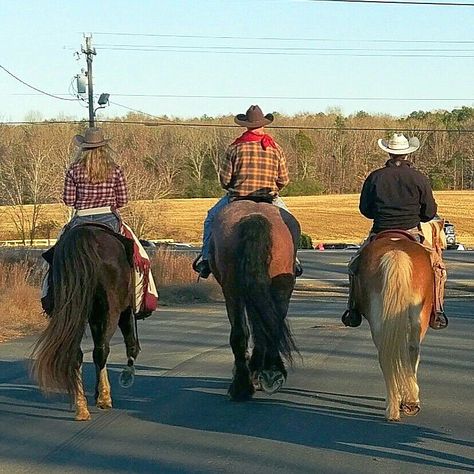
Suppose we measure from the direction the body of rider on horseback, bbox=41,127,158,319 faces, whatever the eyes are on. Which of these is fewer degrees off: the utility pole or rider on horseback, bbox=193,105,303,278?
the utility pole

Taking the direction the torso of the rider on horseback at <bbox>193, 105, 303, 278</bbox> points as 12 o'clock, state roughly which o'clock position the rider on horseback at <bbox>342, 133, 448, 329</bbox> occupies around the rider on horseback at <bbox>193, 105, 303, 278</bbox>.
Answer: the rider on horseback at <bbox>342, 133, 448, 329</bbox> is roughly at 4 o'clock from the rider on horseback at <bbox>193, 105, 303, 278</bbox>.

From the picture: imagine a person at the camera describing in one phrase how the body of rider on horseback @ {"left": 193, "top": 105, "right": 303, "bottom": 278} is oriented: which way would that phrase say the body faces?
away from the camera

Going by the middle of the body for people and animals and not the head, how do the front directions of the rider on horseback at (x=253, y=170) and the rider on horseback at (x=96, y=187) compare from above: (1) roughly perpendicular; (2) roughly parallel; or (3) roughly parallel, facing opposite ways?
roughly parallel

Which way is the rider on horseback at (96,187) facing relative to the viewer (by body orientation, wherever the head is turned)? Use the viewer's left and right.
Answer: facing away from the viewer

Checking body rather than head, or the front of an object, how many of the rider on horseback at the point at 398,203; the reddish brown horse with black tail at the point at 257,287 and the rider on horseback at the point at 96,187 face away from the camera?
3

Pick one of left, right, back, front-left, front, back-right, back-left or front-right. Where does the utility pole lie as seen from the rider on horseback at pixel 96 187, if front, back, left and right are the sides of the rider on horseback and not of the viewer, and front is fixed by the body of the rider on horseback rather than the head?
front

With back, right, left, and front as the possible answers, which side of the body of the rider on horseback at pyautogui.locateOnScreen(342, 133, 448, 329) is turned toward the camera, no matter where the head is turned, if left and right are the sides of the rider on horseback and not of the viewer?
back

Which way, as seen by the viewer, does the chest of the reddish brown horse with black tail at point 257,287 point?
away from the camera

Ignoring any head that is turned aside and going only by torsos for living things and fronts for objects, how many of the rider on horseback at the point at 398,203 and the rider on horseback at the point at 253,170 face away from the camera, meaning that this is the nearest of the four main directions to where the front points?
2

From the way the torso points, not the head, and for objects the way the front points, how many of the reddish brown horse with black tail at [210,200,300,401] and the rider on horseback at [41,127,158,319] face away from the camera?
2

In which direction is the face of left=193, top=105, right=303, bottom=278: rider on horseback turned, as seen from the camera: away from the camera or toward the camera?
away from the camera

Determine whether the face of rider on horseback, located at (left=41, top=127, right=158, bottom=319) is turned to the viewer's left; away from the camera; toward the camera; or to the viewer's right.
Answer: away from the camera
